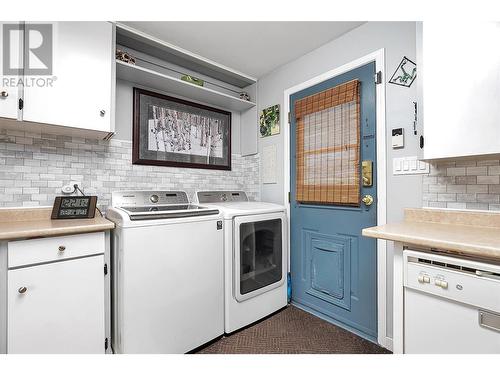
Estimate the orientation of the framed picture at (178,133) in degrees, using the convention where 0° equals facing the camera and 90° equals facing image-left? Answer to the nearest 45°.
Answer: approximately 315°

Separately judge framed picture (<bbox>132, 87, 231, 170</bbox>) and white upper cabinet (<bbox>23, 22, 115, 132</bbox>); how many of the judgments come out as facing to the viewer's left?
0

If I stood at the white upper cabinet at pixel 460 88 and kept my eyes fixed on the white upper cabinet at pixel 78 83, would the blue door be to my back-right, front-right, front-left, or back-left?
front-right

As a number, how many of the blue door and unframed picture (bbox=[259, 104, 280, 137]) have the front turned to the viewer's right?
0

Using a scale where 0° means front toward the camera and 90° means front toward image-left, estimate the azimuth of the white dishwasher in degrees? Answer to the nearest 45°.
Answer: approximately 45°

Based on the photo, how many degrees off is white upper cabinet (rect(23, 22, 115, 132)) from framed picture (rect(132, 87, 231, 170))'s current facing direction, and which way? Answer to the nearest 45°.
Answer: approximately 90° to its right

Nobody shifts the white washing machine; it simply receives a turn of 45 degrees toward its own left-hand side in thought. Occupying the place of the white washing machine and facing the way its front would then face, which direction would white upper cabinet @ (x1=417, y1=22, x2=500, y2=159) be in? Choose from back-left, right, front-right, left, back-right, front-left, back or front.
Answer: front-right

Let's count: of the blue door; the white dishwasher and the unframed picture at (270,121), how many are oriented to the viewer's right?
0

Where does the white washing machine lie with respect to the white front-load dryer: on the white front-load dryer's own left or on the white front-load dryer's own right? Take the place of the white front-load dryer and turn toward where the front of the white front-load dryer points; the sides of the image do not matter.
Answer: on the white front-load dryer's own right

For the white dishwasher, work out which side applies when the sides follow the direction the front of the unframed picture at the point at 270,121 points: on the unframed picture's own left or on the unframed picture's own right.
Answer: on the unframed picture's own left
